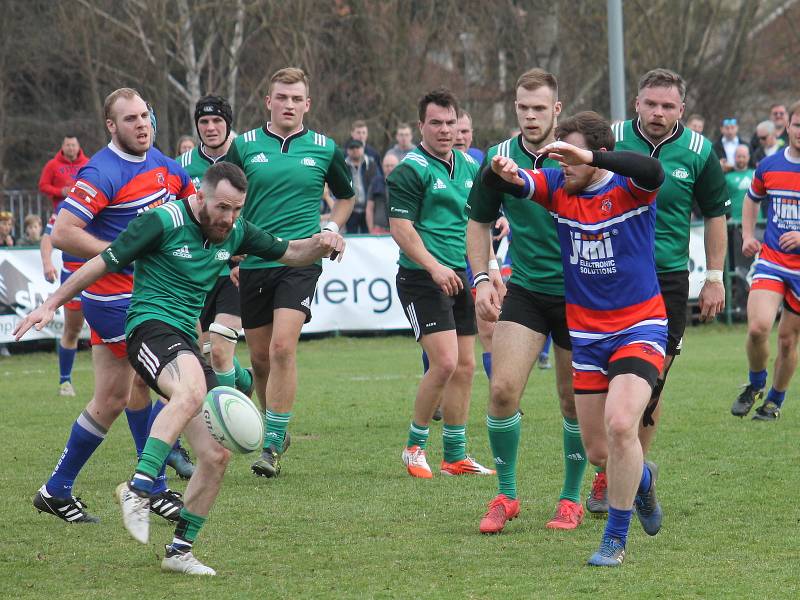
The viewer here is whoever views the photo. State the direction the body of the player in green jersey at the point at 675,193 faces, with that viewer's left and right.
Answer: facing the viewer

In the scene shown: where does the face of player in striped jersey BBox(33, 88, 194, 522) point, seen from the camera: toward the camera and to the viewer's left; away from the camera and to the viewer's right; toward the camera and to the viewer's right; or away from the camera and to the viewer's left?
toward the camera and to the viewer's right

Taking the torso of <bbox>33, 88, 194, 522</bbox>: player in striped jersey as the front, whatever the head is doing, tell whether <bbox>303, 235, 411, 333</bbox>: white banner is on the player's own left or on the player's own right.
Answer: on the player's own left

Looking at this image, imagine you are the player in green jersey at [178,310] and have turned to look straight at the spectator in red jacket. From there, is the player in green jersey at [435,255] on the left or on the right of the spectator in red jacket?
right

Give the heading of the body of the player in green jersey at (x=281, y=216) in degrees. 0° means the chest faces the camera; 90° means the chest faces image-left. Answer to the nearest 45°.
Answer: approximately 0°

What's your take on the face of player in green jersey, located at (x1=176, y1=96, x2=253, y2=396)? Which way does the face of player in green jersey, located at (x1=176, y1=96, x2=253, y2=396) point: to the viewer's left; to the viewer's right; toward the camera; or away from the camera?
toward the camera

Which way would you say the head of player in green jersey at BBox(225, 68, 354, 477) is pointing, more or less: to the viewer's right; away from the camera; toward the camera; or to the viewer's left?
toward the camera

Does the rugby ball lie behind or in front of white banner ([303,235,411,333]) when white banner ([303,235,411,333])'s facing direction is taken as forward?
in front

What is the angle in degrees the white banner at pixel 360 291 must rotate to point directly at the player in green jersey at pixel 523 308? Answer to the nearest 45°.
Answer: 0° — it already faces them

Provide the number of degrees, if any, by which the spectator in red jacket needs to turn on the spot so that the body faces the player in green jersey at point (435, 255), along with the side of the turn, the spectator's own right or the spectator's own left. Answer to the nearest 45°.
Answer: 0° — they already face them

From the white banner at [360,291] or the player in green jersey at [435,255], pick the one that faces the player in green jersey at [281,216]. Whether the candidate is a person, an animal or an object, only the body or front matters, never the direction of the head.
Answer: the white banner

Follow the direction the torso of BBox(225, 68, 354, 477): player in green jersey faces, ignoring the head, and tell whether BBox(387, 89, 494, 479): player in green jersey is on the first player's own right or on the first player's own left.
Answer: on the first player's own left

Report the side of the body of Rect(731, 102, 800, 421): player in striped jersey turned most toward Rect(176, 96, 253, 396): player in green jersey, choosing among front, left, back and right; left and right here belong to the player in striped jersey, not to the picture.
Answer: right

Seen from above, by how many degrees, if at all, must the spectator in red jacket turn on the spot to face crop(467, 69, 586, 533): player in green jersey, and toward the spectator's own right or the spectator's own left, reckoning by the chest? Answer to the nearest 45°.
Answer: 0° — they already face them

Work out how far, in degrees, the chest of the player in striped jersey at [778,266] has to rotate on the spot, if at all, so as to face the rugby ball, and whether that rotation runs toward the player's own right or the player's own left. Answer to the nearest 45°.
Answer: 0° — they already face it
